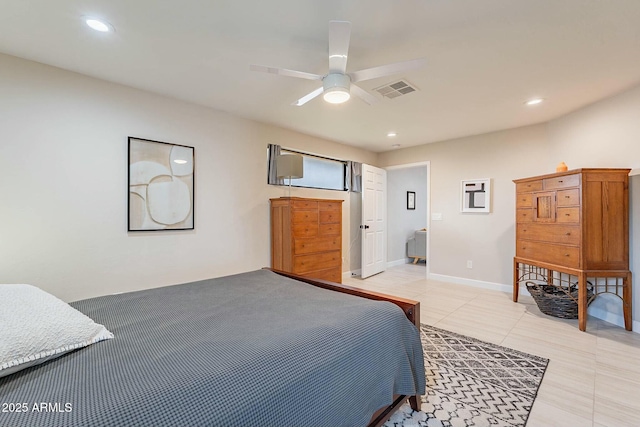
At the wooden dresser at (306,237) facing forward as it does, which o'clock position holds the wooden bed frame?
The wooden bed frame is roughly at 1 o'clock from the wooden dresser.

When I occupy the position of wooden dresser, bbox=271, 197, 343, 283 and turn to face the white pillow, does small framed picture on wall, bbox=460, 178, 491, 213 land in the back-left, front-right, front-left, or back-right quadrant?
back-left

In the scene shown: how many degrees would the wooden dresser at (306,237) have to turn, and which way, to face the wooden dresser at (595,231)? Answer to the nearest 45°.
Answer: approximately 45° to its left

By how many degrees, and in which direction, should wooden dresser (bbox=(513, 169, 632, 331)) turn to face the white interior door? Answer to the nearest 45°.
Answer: approximately 45° to its right

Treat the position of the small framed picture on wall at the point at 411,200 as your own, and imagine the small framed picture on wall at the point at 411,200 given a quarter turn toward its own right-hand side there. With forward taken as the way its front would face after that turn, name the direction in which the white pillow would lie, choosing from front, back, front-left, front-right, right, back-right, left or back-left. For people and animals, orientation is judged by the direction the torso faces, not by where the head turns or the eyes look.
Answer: front-left

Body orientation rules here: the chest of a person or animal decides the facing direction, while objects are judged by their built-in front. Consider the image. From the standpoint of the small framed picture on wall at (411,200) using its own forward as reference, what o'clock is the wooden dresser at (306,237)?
The wooden dresser is roughly at 2 o'clock from the small framed picture on wall.

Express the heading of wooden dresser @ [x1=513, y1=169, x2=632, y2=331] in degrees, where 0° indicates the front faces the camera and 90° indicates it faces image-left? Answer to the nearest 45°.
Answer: approximately 45°

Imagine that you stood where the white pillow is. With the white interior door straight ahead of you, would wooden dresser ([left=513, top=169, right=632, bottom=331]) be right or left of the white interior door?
right

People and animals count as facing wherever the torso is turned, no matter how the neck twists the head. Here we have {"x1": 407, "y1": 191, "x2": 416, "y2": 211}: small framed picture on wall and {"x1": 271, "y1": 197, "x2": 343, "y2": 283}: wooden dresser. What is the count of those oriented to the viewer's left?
0

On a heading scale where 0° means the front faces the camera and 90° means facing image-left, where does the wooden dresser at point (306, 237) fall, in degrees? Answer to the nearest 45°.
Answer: approximately 315°

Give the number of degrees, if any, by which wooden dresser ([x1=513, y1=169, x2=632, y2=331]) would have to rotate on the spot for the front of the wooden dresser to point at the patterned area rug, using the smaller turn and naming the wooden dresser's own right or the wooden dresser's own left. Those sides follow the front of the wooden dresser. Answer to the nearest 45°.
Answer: approximately 45° to the wooden dresser's own left

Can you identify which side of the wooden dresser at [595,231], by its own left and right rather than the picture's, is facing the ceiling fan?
front

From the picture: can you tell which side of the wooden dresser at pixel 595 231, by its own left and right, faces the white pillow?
front
